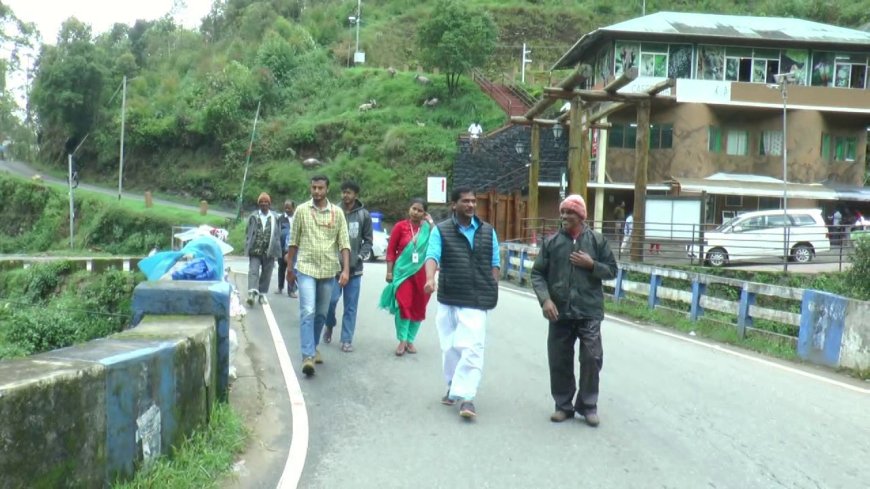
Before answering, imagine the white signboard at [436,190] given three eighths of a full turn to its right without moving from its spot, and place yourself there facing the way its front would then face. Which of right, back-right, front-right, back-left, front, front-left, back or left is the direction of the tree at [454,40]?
front-right

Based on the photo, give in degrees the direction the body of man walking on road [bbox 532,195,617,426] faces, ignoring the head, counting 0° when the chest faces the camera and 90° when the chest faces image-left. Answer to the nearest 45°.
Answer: approximately 0°

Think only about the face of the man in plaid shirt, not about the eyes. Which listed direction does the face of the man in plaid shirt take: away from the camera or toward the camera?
toward the camera

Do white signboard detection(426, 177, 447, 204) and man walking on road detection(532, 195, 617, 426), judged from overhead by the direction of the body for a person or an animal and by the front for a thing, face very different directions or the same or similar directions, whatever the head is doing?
same or similar directions

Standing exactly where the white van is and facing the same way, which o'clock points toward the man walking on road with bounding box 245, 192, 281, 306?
The man walking on road is roughly at 10 o'clock from the white van.

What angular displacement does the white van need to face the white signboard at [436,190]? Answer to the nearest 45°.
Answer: approximately 45° to its right

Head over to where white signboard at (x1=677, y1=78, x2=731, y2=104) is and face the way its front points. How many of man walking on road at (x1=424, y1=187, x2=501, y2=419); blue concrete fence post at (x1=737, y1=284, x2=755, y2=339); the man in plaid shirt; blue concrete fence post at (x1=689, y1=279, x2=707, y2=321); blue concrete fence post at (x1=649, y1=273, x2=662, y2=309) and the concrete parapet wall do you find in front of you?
6

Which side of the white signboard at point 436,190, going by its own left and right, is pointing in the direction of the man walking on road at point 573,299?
front

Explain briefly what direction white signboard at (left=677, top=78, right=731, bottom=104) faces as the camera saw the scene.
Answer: facing the viewer

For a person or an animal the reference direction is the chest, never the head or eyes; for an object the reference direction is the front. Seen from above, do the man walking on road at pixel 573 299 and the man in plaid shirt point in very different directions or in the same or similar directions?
same or similar directions

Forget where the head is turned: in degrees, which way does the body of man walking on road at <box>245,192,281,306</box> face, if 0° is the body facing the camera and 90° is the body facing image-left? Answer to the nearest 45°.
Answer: approximately 0°

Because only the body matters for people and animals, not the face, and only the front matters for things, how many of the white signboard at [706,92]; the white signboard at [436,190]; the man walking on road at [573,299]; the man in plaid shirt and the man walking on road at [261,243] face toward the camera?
5

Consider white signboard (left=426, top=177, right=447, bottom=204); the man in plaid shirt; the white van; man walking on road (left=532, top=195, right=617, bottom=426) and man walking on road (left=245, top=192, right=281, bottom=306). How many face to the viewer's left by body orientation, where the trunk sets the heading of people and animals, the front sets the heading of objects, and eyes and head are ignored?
1

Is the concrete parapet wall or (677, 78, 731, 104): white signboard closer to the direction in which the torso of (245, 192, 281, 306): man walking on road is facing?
the concrete parapet wall

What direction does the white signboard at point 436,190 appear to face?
toward the camera

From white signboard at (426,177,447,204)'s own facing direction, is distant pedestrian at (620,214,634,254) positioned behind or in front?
in front

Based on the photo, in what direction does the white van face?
to the viewer's left

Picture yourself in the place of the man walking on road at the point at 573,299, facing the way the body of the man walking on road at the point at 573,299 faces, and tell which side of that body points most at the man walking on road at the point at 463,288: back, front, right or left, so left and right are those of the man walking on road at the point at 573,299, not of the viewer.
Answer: right

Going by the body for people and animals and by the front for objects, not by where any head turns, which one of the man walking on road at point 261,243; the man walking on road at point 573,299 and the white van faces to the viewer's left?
the white van
